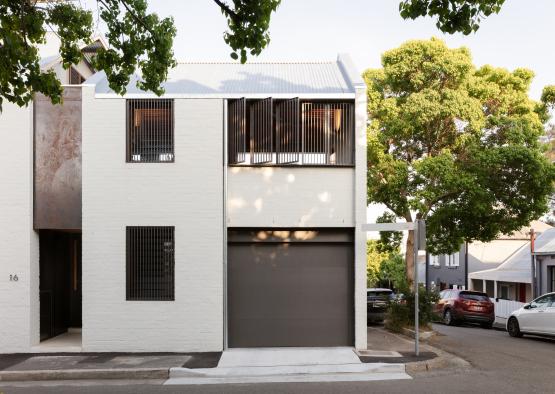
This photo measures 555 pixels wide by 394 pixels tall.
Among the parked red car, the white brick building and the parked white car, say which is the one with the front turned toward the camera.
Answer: the white brick building

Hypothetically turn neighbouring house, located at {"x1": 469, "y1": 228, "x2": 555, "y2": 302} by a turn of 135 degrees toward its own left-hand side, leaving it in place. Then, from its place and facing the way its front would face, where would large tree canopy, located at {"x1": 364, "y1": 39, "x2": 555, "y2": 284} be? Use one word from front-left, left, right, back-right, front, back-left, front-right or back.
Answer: right

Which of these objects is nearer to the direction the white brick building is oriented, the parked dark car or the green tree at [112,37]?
the green tree

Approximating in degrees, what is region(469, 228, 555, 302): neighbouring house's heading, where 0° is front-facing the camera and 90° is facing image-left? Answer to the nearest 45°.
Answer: approximately 45°

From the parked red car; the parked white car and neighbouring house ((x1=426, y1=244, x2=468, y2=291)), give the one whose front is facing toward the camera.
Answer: the neighbouring house

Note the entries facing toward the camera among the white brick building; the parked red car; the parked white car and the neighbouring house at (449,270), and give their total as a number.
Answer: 2

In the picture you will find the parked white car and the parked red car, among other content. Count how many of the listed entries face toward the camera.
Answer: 0

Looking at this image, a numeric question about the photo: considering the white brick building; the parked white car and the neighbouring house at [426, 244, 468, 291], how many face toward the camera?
2

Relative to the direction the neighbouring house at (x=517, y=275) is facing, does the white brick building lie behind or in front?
in front
